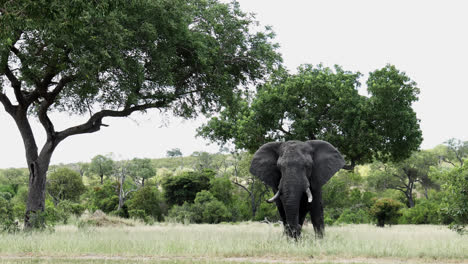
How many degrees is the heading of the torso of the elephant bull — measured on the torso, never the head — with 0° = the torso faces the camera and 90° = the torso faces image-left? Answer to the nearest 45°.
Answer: approximately 0°

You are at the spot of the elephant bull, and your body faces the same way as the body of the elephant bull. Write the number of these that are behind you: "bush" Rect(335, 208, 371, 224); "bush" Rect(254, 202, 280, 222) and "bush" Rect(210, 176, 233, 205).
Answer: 3

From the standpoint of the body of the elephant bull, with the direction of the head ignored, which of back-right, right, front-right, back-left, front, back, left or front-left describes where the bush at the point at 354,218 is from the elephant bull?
back

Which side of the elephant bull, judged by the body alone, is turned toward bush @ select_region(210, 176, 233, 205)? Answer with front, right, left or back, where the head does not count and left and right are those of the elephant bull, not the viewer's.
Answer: back

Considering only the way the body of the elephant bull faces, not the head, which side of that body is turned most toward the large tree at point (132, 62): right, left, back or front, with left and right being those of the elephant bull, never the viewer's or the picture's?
right

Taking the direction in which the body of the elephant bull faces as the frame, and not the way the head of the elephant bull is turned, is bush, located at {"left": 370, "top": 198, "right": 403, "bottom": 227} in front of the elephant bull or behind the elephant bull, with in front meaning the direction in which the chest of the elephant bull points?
behind

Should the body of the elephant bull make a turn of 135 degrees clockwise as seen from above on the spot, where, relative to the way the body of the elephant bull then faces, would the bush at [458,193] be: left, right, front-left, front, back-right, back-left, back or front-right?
back-right

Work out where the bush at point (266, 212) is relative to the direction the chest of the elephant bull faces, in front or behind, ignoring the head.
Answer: behind
